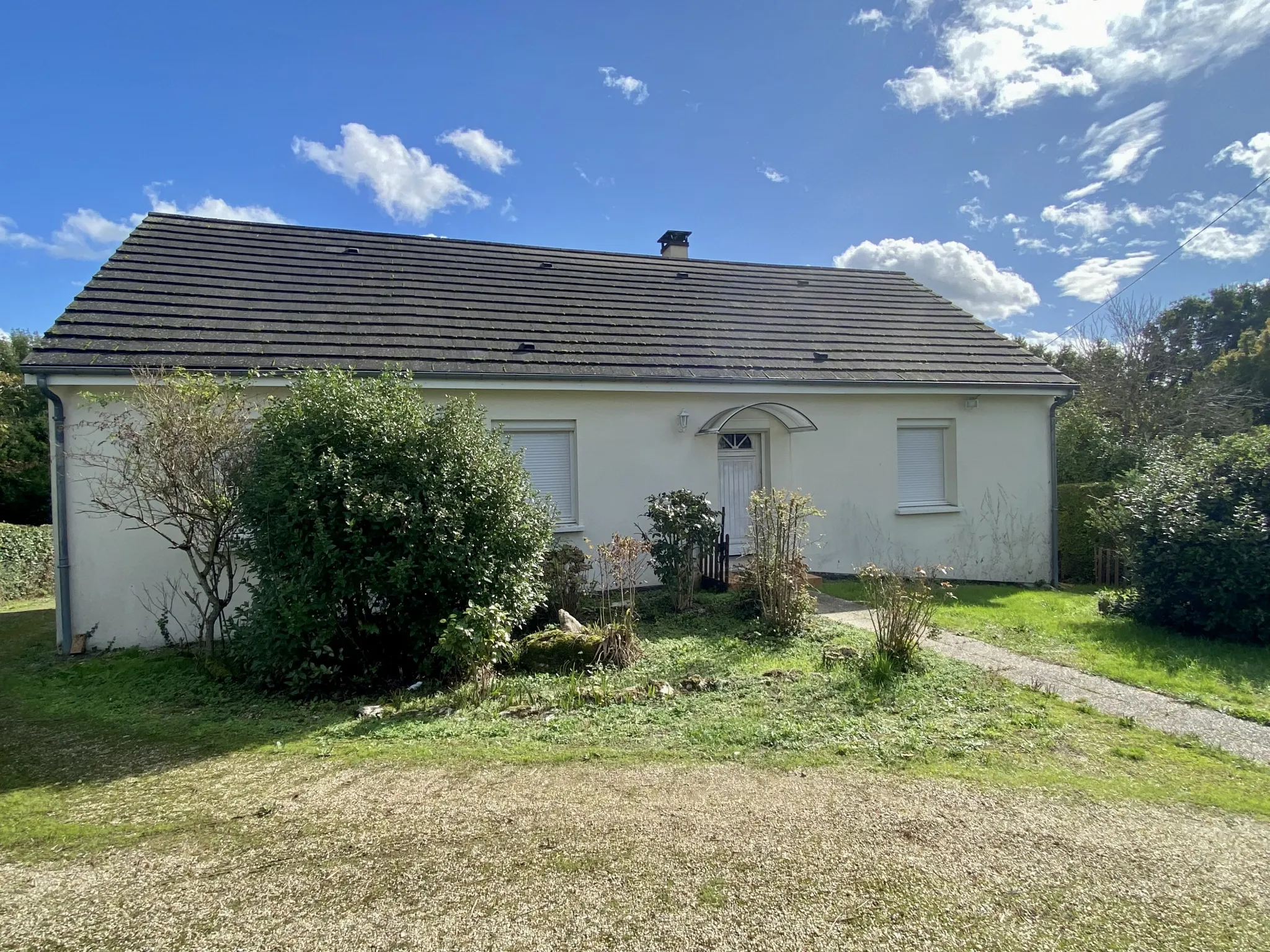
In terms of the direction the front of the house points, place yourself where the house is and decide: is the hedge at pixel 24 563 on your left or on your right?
on your right

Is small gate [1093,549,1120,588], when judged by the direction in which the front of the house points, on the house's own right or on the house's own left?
on the house's own left

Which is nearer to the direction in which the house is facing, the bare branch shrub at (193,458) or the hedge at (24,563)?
the bare branch shrub

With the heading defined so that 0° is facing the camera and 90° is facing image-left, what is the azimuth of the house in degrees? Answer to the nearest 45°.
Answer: approximately 0°

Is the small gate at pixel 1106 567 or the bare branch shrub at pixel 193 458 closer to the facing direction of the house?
the bare branch shrub

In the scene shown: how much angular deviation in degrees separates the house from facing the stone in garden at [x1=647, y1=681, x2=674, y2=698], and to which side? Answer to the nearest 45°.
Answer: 0° — it already faces it

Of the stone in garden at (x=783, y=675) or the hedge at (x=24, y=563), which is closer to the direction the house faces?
the stone in garden
